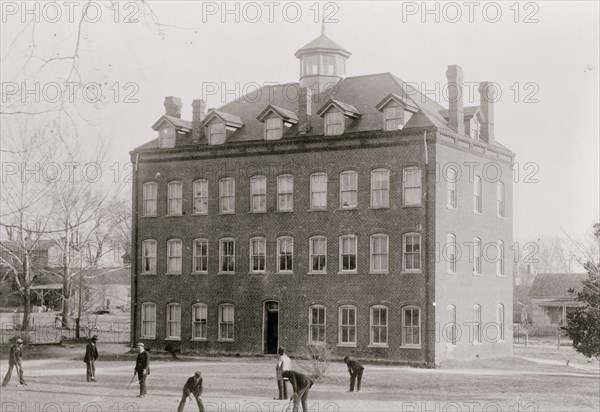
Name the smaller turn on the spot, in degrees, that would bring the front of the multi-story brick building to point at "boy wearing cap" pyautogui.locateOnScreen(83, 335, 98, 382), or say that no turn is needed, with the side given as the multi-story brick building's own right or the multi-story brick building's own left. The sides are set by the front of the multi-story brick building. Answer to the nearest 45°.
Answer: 0° — it already faces them

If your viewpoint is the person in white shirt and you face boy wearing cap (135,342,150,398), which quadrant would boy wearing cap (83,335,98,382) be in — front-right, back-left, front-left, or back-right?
front-right

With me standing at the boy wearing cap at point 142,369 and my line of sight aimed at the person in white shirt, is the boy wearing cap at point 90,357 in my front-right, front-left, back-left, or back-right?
back-left

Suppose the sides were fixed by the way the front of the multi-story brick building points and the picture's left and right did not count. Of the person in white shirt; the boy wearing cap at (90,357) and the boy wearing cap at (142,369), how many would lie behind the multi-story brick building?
0

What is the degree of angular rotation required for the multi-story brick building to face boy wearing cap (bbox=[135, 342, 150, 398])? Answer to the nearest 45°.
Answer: approximately 45° to its left

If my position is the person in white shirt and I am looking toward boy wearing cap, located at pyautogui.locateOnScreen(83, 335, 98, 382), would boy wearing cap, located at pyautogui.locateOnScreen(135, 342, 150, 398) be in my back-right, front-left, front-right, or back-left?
front-left

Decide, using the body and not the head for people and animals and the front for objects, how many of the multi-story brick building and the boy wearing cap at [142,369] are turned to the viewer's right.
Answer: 0

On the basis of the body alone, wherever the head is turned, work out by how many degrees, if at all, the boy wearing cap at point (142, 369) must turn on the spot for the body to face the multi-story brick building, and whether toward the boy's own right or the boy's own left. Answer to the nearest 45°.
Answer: approximately 180°

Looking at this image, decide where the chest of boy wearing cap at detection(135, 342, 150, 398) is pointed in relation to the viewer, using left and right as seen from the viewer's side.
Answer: facing the viewer and to the left of the viewer

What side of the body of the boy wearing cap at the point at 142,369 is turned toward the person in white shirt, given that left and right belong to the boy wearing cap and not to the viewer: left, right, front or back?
left

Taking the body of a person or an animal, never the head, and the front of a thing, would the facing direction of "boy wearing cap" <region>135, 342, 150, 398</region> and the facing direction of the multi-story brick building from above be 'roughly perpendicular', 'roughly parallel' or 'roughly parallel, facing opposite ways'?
roughly parallel

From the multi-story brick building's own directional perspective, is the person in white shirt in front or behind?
in front

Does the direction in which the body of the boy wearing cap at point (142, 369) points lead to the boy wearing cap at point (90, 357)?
no
